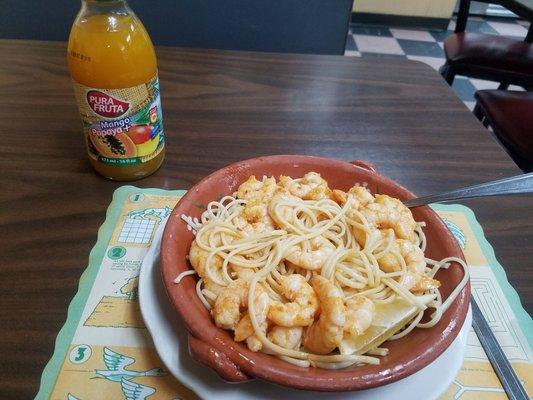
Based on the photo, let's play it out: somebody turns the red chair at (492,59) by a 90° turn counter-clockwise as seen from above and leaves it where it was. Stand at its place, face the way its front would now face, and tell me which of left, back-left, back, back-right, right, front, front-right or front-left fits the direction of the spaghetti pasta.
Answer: right

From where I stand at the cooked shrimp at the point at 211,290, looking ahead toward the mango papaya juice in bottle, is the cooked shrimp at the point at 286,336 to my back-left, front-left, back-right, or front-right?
back-right

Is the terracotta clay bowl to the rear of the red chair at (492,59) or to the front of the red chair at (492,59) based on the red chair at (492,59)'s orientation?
to the front

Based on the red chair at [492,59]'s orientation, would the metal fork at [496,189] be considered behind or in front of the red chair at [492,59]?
in front

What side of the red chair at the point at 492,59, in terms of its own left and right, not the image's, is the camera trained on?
front

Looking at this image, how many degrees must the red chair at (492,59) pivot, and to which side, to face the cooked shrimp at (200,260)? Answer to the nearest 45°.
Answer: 0° — it already faces it

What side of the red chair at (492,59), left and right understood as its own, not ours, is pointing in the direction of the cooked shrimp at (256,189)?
front

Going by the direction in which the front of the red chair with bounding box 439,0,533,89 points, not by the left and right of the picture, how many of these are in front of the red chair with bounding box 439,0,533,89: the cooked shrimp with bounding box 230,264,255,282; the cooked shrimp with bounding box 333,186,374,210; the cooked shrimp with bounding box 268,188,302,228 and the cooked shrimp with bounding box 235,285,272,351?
4

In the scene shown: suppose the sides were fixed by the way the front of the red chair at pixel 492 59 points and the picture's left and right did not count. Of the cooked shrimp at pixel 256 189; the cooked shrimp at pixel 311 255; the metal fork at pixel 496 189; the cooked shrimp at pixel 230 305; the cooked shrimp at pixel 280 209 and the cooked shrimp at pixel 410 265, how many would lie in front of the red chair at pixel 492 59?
6

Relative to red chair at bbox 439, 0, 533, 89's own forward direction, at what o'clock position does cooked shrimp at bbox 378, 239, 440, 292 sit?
The cooked shrimp is roughly at 12 o'clock from the red chair.

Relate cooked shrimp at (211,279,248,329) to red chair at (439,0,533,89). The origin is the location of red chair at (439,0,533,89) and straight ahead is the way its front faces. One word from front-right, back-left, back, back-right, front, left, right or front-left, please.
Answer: front

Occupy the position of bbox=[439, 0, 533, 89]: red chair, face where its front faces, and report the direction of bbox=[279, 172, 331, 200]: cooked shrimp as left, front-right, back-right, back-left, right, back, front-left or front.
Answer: front

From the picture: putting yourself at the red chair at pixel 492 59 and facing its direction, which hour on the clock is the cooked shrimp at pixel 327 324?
The cooked shrimp is roughly at 12 o'clock from the red chair.
